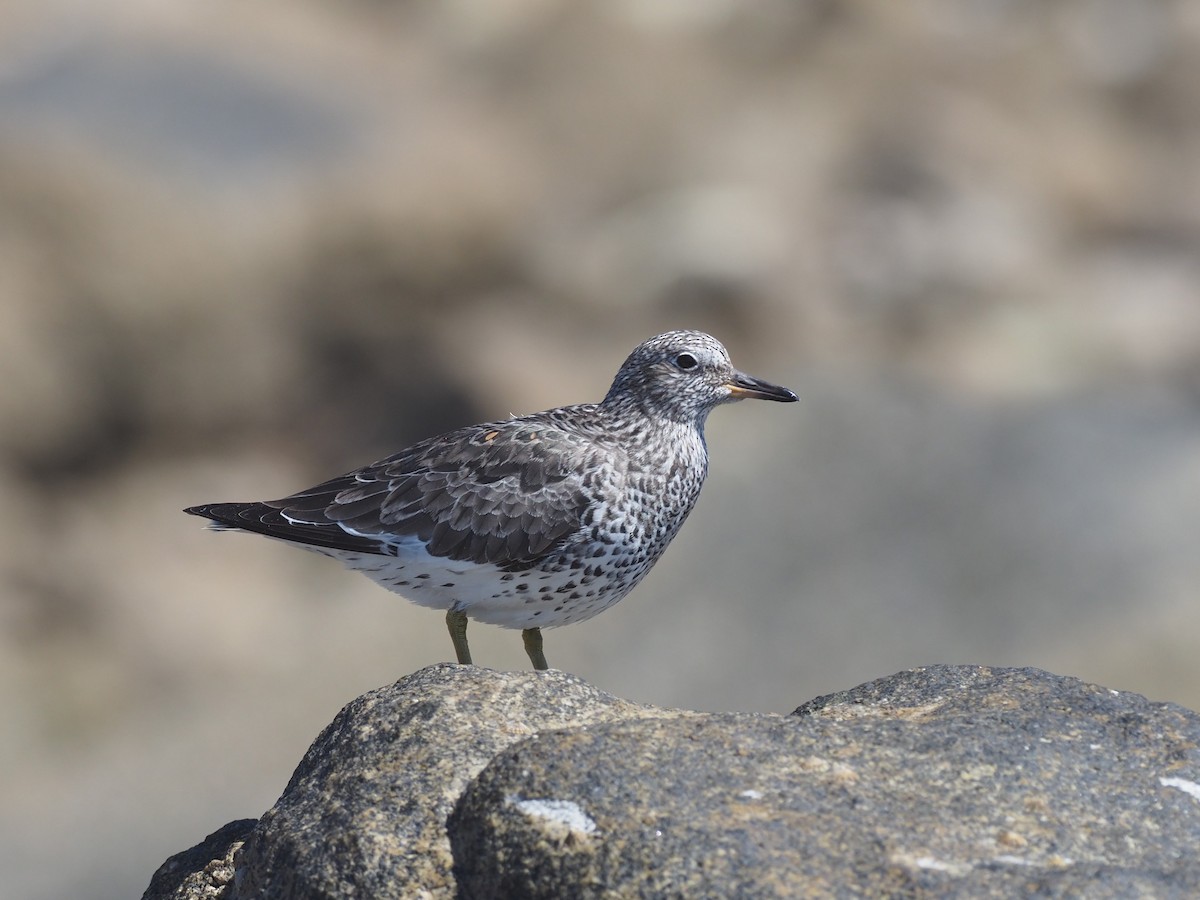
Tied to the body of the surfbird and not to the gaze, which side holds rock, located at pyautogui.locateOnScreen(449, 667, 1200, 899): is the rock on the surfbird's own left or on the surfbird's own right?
on the surfbird's own right

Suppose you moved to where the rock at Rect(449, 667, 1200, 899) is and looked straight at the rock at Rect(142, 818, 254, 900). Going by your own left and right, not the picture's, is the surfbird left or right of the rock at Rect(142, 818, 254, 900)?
right

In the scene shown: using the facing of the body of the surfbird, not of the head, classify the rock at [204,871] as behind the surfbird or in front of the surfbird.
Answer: behind

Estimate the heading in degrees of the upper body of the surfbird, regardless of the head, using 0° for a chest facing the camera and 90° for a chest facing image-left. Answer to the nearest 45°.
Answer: approximately 270°
